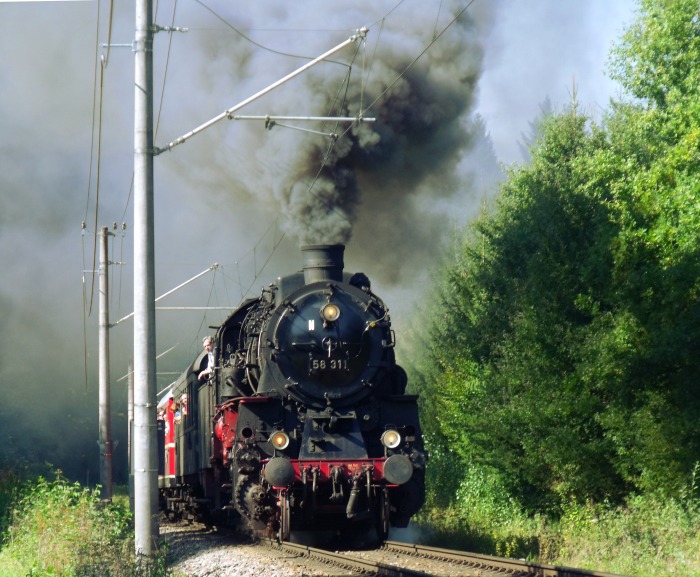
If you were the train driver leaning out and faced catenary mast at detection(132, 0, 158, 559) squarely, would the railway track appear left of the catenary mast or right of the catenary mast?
left

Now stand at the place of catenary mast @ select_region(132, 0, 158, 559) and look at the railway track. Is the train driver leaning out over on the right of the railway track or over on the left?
left

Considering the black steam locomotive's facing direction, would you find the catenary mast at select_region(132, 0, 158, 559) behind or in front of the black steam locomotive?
in front

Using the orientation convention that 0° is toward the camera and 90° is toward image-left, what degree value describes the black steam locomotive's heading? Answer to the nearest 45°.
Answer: approximately 0°
